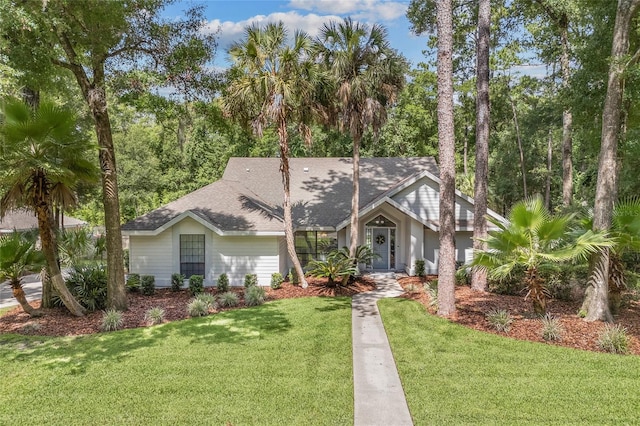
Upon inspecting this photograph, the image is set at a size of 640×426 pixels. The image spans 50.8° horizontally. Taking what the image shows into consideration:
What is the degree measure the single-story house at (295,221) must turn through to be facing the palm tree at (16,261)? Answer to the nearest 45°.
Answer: approximately 45° to its right

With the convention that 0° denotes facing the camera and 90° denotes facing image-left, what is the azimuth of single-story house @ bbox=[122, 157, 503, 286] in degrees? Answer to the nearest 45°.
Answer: approximately 0°

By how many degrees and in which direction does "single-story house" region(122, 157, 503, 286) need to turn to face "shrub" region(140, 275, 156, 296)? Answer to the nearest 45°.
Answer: approximately 45° to its right

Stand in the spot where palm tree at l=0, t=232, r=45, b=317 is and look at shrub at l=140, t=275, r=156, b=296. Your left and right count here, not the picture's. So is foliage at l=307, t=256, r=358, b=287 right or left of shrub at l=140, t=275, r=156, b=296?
right

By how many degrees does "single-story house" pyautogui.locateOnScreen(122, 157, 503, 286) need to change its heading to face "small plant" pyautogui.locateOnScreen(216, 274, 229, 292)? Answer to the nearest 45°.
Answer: approximately 45° to its right

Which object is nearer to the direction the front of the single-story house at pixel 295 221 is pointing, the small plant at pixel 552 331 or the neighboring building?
the small plant
